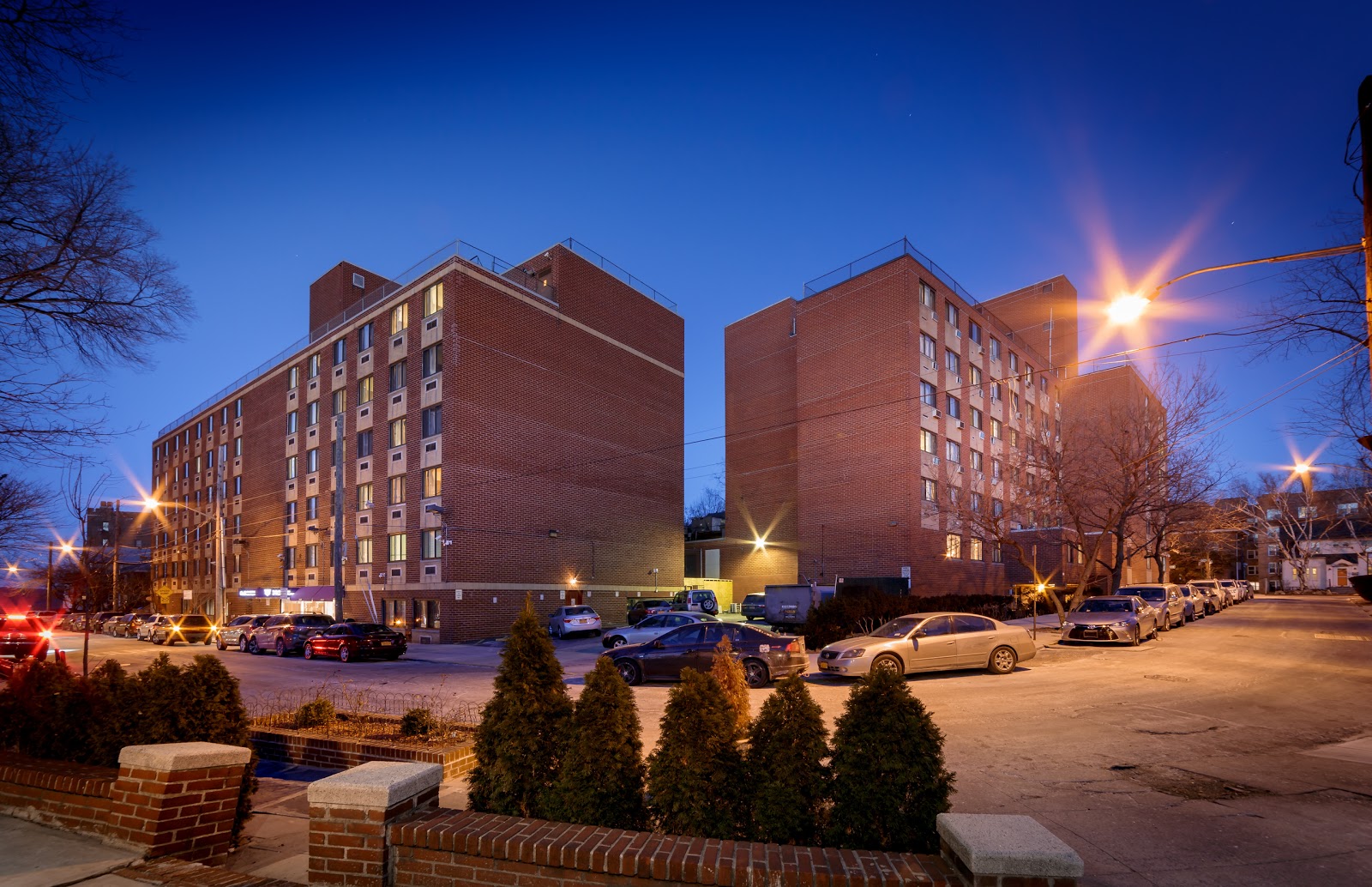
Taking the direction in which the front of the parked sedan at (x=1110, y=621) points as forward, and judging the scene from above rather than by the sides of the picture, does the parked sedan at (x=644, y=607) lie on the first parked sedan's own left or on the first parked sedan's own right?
on the first parked sedan's own right

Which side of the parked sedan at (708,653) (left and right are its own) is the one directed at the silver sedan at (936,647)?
back

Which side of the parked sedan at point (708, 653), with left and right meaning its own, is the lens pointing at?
left

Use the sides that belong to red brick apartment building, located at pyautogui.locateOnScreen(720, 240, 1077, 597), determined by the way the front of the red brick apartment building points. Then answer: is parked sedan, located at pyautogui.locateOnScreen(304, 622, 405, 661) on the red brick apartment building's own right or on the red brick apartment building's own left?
on the red brick apartment building's own right

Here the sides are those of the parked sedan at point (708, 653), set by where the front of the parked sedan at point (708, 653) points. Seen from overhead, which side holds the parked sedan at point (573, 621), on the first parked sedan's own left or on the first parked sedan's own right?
on the first parked sedan's own right

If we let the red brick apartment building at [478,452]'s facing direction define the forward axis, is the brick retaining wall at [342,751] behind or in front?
in front

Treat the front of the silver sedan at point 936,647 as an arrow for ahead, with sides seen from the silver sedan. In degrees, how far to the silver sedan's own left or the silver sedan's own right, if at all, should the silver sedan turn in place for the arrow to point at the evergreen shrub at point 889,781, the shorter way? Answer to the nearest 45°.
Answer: approximately 45° to the silver sedan's own left

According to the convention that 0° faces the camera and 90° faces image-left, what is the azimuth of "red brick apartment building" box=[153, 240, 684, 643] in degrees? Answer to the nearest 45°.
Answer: approximately 45°

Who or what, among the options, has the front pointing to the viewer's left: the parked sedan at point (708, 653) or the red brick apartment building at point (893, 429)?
the parked sedan

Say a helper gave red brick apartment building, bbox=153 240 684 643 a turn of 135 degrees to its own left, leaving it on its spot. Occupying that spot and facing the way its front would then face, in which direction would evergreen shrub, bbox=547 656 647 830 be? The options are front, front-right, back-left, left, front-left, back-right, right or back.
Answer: right
